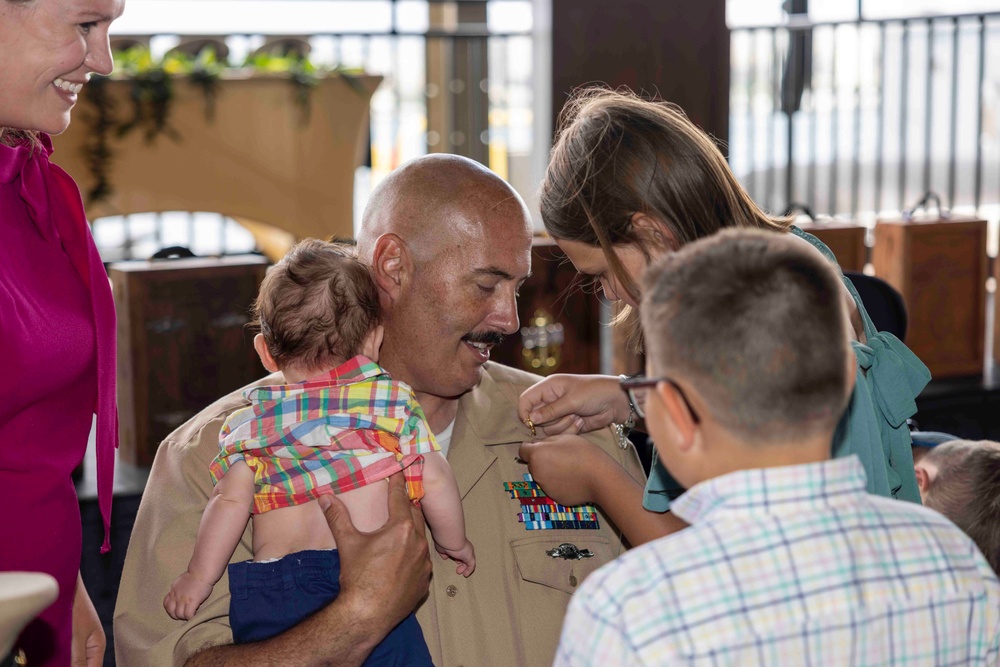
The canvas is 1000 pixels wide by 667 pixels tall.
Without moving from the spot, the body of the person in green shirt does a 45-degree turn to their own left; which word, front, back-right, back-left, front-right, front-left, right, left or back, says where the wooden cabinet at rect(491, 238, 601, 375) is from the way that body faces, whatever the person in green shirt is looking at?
back-right

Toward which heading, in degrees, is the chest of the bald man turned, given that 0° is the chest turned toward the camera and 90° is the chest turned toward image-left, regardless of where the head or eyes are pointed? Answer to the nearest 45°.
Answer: approximately 315°

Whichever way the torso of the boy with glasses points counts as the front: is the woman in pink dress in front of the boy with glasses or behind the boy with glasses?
in front

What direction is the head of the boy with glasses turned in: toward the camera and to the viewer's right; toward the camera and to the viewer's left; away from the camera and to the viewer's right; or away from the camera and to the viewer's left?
away from the camera and to the viewer's left

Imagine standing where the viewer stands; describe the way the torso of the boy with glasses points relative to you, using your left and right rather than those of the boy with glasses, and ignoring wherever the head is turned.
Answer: facing away from the viewer and to the left of the viewer

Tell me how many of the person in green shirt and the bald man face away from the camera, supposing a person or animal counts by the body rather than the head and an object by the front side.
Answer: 0

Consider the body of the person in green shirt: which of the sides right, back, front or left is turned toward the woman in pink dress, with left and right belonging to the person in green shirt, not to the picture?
front

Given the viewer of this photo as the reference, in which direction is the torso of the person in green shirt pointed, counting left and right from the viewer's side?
facing to the left of the viewer

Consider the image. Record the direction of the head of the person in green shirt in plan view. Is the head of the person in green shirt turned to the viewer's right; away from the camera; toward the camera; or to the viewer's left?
to the viewer's left

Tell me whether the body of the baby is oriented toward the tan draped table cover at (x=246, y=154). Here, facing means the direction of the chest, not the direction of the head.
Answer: yes

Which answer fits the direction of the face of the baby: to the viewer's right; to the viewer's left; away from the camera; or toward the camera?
away from the camera

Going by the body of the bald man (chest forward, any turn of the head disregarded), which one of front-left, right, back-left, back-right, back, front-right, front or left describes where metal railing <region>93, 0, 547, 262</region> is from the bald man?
back-left

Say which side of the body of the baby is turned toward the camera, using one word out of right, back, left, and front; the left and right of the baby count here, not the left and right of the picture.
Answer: back

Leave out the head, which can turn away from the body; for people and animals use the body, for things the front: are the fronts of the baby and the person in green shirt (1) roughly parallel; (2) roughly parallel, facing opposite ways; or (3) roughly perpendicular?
roughly perpendicular

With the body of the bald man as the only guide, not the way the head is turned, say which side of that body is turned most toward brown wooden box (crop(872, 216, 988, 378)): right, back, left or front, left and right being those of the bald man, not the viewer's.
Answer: left
